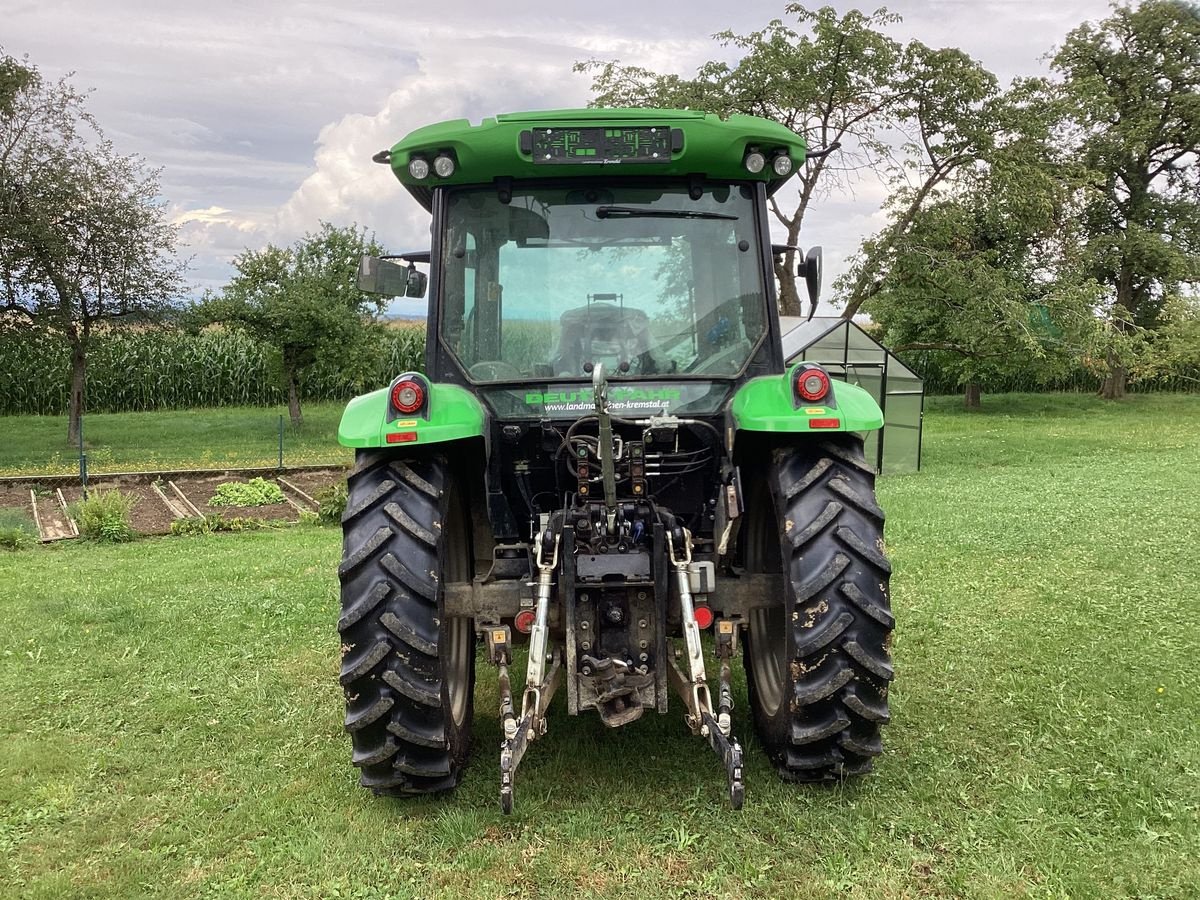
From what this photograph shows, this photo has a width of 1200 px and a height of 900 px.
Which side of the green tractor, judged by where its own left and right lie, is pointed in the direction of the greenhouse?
front

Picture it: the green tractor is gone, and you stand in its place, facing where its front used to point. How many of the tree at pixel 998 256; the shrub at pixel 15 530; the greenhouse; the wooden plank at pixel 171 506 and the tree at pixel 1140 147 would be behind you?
0

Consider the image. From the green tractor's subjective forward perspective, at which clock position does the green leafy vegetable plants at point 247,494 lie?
The green leafy vegetable plants is roughly at 11 o'clock from the green tractor.

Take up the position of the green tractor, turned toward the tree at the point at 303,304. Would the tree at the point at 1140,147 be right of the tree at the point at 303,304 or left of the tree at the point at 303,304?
right

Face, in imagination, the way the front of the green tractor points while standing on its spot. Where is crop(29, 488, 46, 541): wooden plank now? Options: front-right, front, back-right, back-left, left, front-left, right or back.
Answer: front-left

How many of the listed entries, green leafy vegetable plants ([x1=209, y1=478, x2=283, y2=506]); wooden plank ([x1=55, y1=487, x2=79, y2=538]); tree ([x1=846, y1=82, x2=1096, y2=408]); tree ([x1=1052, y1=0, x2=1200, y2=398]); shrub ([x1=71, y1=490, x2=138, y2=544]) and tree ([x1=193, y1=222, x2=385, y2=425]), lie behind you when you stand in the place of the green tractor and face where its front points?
0

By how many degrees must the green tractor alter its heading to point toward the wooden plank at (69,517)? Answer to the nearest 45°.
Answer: approximately 45° to its left

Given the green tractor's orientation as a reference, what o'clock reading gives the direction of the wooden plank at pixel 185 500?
The wooden plank is roughly at 11 o'clock from the green tractor.

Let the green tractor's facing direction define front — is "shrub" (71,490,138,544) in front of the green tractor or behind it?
in front

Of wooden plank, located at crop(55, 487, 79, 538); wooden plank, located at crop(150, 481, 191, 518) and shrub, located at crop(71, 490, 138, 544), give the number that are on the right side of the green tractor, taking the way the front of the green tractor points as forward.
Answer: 0

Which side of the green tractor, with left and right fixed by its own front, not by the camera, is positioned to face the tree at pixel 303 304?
front

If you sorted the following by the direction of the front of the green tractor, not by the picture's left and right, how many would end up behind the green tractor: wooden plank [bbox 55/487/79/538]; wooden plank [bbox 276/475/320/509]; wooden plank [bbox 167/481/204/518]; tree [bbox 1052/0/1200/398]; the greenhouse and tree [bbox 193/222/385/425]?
0

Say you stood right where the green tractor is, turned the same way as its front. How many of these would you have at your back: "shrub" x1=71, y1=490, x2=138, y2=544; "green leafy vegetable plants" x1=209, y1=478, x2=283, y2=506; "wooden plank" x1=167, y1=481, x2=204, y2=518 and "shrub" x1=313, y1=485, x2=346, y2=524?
0

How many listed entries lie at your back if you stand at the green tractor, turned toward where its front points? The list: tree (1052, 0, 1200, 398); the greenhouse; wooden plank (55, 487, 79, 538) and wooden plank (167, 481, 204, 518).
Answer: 0

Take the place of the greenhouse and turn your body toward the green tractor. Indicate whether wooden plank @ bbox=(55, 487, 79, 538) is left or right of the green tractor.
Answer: right

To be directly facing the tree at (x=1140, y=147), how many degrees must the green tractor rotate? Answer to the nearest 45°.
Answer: approximately 45° to its right

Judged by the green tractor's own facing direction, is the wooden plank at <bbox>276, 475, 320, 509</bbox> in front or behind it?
in front

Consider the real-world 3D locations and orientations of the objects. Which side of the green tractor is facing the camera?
back
